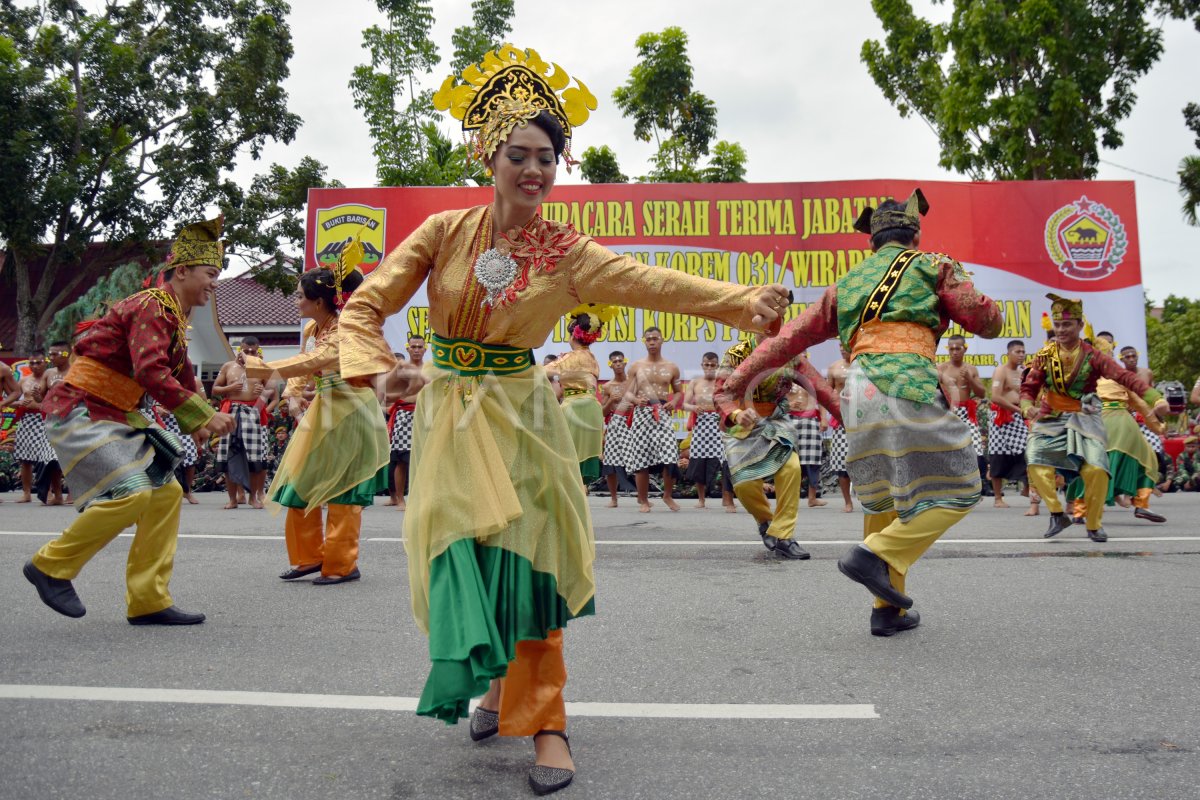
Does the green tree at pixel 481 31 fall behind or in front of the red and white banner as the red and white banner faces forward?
behind

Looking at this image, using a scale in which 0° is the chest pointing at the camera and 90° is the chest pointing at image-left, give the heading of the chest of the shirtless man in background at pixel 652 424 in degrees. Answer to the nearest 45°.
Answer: approximately 0°

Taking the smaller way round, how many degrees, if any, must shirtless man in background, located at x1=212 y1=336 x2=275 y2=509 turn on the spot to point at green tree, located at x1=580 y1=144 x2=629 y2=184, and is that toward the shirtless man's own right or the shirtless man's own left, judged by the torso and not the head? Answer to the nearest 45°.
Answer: approximately 135° to the shirtless man's own left

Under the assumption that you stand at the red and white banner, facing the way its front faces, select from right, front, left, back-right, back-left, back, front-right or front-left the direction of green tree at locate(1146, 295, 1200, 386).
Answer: back-left

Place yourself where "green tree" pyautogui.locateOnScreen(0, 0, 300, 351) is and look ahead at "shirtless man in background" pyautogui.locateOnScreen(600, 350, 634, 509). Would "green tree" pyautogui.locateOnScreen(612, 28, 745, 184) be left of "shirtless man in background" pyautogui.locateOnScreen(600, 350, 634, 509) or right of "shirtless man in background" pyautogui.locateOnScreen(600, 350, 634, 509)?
left

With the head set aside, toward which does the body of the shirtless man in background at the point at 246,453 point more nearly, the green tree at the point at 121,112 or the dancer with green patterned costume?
the dancer with green patterned costume

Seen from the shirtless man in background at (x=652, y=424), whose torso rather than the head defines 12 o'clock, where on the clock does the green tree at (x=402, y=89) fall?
The green tree is roughly at 5 o'clock from the shirtless man in background.

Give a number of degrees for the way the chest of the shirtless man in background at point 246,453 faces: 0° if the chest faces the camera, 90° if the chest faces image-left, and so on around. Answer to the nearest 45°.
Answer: approximately 0°

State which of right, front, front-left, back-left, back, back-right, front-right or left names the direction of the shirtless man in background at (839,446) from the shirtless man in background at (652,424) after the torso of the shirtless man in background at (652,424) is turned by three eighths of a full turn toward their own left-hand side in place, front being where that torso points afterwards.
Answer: front-right

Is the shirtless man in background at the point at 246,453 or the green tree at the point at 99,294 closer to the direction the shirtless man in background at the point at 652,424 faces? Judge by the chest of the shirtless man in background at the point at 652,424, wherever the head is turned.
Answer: the shirtless man in background

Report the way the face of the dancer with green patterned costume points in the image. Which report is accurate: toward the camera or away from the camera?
away from the camera
